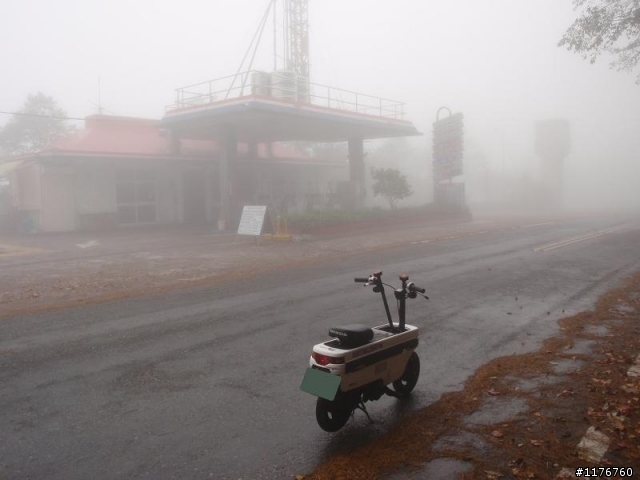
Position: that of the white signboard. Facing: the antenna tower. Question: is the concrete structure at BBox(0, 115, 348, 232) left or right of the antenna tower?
left

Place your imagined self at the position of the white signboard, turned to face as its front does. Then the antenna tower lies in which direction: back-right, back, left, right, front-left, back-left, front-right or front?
back

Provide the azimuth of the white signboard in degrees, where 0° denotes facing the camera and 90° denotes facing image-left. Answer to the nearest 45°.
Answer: approximately 0°
